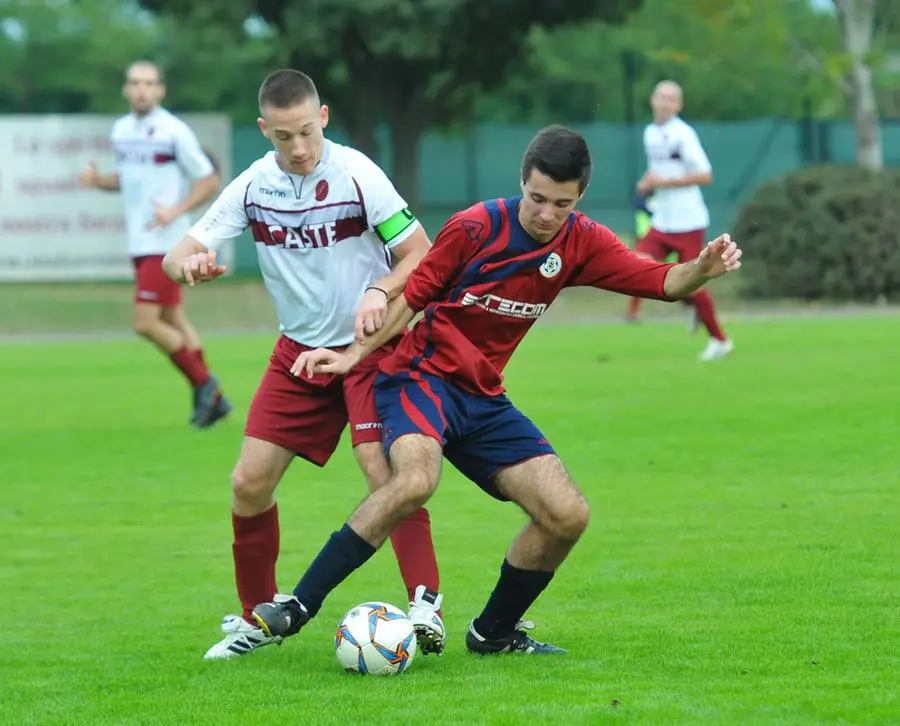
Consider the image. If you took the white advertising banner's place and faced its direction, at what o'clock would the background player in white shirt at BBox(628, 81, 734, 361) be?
The background player in white shirt is roughly at 11 o'clock from the white advertising banner.

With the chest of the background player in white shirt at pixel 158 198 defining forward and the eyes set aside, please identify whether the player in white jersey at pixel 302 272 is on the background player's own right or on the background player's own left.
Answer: on the background player's own left

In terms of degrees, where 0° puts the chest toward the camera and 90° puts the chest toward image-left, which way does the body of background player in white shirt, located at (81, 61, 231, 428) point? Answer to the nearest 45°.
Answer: approximately 45°

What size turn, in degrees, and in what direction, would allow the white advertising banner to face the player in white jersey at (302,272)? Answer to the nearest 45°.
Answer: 0° — it already faces them

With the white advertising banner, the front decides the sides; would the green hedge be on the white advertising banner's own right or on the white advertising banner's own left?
on the white advertising banner's own left

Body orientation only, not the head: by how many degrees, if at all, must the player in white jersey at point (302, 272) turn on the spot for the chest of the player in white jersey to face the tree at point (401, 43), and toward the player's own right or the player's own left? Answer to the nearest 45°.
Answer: approximately 180°

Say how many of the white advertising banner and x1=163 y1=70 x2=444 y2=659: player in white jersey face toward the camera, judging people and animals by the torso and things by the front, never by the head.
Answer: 2

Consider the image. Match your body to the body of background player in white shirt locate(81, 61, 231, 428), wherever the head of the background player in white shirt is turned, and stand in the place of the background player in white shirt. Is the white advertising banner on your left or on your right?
on your right

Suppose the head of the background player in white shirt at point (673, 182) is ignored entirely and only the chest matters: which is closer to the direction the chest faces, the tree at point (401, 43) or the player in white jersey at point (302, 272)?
the player in white jersey

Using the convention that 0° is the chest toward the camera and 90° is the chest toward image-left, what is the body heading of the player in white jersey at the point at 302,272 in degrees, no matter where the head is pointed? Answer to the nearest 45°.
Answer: approximately 0°
